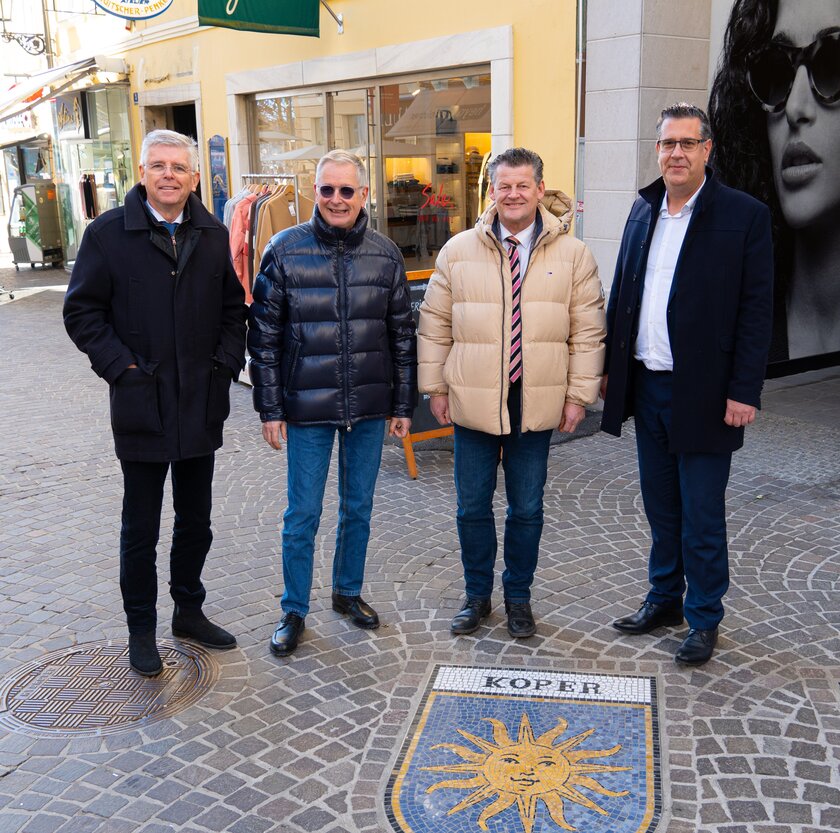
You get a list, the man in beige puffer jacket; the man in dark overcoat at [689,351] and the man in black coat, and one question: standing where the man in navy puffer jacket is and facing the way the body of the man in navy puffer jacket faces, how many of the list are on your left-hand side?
2

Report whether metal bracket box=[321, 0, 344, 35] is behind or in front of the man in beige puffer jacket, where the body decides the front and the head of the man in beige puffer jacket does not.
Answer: behind

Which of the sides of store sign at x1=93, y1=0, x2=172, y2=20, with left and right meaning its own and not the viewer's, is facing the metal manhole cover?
front

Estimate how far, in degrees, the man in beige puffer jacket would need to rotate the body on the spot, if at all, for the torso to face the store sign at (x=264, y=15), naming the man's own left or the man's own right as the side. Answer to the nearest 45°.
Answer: approximately 180°

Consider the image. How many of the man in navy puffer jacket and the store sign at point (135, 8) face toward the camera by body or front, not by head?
2

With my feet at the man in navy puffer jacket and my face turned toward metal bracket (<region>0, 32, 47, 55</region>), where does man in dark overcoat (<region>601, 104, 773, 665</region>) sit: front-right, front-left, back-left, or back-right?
back-right

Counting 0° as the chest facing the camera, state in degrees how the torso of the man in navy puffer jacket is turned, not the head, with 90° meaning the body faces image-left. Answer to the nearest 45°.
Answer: approximately 0°
